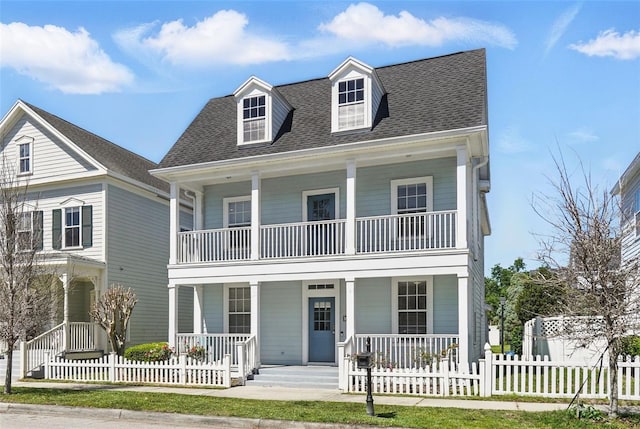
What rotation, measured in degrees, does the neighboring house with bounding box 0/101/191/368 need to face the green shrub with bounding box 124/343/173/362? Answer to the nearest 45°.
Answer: approximately 45° to its left

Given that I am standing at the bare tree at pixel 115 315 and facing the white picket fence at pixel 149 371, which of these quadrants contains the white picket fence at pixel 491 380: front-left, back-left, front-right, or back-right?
front-left

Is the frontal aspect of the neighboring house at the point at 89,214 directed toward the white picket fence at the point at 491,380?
no

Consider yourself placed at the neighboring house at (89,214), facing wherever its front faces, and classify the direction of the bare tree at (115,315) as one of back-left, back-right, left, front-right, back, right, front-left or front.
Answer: front-left

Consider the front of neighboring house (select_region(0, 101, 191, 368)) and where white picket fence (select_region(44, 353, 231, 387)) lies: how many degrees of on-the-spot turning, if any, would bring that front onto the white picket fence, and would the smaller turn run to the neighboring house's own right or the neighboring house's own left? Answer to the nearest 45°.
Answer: approximately 45° to the neighboring house's own left

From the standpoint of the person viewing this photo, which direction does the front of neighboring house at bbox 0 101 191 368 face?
facing the viewer and to the left of the viewer

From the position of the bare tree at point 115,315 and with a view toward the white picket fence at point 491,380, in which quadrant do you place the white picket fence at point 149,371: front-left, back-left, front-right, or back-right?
front-right

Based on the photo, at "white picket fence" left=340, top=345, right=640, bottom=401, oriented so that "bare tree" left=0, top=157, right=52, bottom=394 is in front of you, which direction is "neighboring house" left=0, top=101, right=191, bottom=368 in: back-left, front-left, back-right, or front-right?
front-right

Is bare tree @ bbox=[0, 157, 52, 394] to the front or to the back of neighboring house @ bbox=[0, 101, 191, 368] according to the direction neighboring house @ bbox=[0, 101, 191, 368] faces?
to the front

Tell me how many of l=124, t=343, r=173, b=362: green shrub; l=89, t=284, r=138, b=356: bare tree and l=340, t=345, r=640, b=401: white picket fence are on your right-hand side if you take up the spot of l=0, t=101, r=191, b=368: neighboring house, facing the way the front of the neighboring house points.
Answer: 0

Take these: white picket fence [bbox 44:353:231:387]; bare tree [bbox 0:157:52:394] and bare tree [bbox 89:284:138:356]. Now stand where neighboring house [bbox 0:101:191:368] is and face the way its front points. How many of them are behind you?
0
